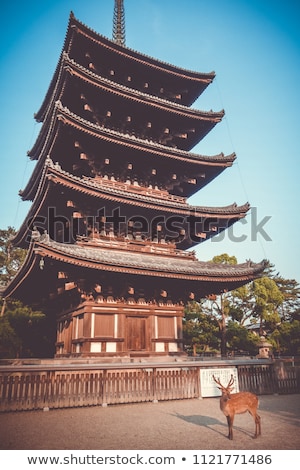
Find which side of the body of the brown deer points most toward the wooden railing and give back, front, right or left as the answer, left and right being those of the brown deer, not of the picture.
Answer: right

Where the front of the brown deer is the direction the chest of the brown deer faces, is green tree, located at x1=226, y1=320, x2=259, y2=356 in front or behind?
behind

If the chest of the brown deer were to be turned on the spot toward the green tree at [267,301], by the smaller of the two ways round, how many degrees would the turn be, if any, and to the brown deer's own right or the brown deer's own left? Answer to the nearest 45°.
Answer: approximately 135° to the brown deer's own right

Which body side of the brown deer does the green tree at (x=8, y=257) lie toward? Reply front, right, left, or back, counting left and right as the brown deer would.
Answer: right

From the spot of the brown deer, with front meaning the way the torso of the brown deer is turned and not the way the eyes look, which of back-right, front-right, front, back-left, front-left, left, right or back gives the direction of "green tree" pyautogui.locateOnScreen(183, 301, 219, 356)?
back-right

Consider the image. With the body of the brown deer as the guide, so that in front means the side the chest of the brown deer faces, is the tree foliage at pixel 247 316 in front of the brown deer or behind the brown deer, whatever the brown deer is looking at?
behind

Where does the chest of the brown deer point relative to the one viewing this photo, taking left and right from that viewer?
facing the viewer and to the left of the viewer

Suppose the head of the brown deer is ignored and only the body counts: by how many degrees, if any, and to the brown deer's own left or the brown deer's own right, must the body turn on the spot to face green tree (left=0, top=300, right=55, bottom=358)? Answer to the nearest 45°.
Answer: approximately 90° to the brown deer's own right
